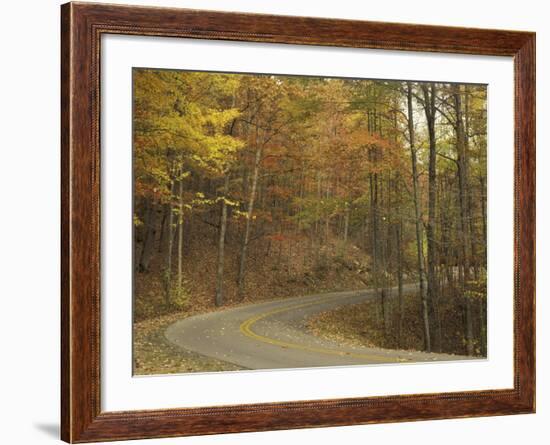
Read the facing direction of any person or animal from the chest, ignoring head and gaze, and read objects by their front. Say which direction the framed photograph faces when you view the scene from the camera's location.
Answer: facing the viewer and to the right of the viewer
